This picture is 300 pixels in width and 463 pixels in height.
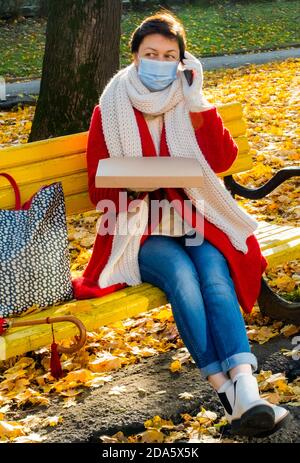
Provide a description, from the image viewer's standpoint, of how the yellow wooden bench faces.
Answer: facing the viewer and to the right of the viewer
